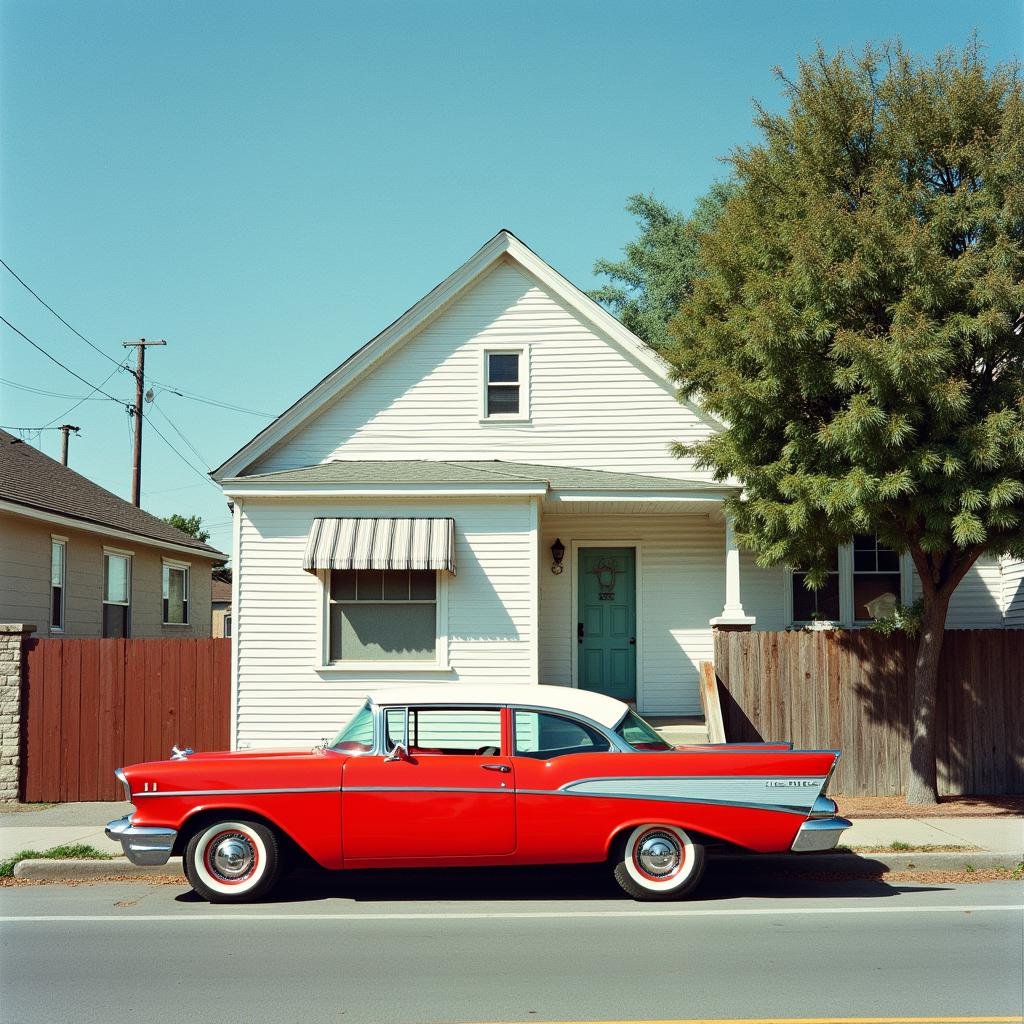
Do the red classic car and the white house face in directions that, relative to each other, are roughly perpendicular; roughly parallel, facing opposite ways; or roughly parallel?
roughly perpendicular

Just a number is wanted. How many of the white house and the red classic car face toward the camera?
1

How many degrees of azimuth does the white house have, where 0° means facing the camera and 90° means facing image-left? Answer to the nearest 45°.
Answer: approximately 0°

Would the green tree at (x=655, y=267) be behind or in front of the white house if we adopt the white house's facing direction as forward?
behind

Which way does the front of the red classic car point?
to the viewer's left

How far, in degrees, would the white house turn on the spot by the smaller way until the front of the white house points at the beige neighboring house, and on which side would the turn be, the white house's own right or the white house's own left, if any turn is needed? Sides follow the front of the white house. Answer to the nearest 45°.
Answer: approximately 135° to the white house's own right

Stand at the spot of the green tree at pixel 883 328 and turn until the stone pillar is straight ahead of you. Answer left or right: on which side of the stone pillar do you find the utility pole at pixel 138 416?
right

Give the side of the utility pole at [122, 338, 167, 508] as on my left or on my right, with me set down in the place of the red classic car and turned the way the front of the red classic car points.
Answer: on my right

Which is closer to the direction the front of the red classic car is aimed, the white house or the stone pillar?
the stone pillar

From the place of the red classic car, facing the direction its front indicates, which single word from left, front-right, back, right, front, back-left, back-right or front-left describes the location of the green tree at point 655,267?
right
